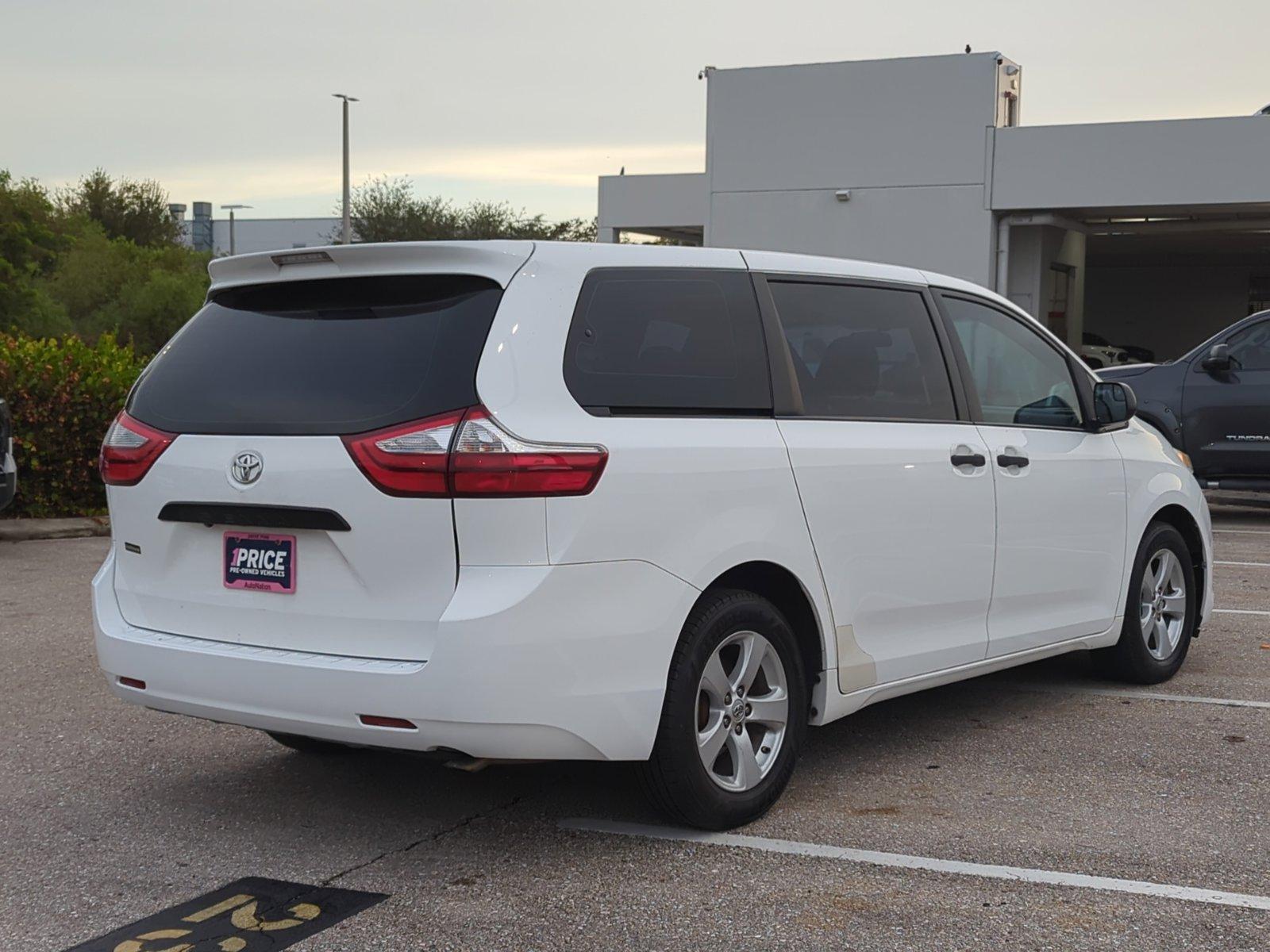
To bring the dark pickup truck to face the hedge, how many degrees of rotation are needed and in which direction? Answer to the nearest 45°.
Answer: approximately 45° to its left

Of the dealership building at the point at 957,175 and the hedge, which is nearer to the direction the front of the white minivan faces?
the dealership building

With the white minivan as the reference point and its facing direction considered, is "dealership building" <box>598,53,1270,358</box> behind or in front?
in front

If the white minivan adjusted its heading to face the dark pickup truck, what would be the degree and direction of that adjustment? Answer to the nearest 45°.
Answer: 0° — it already faces it

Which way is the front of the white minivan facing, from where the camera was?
facing away from the viewer and to the right of the viewer

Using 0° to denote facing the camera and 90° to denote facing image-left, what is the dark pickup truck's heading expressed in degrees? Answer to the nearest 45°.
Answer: approximately 90°

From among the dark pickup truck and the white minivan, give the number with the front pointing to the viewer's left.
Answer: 1

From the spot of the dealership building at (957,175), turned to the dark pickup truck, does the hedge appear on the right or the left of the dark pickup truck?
right

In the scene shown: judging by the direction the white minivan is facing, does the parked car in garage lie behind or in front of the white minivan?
in front

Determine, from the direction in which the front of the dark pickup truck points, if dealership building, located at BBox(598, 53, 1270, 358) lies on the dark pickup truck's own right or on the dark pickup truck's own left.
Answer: on the dark pickup truck's own right

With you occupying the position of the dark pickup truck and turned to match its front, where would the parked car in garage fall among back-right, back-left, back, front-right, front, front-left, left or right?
right
